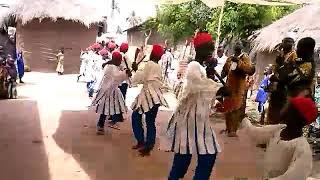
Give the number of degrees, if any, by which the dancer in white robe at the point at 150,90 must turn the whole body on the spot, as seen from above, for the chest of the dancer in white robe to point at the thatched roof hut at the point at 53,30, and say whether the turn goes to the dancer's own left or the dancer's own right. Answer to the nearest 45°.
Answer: approximately 45° to the dancer's own right
